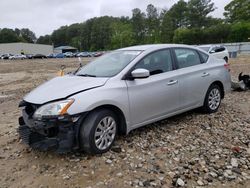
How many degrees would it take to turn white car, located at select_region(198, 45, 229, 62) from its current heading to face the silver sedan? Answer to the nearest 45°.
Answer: approximately 45° to its left

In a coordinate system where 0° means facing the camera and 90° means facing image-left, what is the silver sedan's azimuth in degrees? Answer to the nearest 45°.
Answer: approximately 45°

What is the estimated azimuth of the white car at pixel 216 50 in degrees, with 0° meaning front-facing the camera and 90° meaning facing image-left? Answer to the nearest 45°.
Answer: approximately 45°

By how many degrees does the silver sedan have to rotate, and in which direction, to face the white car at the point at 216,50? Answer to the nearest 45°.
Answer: approximately 180°
